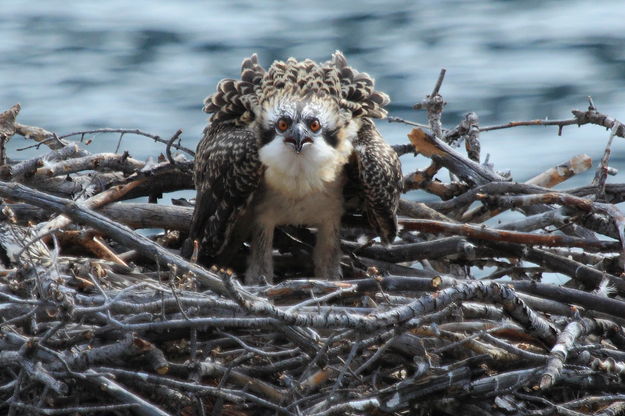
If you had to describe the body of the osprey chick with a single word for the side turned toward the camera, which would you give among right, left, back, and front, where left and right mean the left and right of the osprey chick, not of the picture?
front
